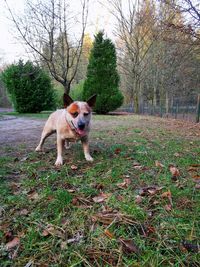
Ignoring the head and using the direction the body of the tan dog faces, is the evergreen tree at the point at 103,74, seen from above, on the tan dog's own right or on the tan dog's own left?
on the tan dog's own left

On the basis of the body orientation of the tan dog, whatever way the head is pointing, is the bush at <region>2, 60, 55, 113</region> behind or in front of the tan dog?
behind

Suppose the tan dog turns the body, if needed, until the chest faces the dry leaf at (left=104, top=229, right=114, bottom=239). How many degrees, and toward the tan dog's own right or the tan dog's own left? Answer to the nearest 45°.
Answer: approximately 45° to the tan dog's own right

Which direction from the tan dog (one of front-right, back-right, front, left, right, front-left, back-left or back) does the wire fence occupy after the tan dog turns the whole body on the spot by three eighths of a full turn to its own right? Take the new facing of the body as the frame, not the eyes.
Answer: back-right

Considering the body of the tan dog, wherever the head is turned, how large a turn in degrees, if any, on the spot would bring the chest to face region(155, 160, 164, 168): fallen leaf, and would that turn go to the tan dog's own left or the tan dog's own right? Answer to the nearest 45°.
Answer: approximately 45° to the tan dog's own left

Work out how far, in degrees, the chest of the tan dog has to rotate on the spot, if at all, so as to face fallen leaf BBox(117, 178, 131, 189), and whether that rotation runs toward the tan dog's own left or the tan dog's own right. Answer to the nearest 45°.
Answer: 0° — it already faces it

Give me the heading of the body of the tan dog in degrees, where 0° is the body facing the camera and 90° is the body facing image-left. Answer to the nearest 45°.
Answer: approximately 315°

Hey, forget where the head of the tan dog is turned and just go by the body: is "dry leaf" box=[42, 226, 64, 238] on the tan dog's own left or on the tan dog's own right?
on the tan dog's own right

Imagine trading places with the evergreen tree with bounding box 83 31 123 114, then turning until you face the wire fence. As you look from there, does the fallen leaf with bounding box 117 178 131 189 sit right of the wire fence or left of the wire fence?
right
